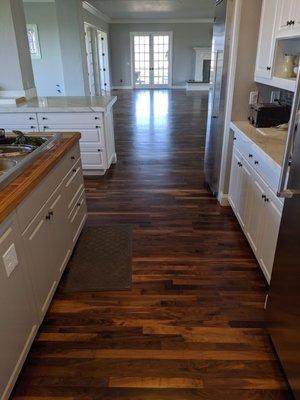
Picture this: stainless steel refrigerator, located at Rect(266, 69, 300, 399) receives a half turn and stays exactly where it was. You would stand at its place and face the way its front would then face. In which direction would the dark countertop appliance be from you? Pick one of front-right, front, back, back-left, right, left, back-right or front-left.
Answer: left

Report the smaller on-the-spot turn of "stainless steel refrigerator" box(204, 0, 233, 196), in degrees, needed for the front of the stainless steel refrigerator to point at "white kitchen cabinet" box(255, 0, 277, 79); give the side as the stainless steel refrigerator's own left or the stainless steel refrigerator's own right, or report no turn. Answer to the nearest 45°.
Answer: approximately 135° to the stainless steel refrigerator's own left

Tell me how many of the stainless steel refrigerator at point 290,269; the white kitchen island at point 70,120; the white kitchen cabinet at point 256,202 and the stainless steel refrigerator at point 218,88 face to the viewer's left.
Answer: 3

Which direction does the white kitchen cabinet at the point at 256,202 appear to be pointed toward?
to the viewer's left

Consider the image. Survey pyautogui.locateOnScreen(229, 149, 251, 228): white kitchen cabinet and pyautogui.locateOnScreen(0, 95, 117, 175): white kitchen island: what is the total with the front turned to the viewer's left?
1

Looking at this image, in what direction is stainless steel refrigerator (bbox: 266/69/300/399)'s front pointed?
to the viewer's left

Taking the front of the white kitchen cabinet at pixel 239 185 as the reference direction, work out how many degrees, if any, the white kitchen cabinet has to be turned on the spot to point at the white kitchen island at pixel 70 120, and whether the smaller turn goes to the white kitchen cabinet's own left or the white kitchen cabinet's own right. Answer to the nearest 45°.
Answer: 0° — it already faces it

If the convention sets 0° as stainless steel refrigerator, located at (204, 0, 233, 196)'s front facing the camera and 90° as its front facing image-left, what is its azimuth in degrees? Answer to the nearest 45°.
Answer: approximately 90°

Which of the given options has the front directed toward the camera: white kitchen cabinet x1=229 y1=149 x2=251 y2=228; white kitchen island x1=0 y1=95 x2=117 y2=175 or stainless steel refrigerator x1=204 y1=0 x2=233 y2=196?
the white kitchen island

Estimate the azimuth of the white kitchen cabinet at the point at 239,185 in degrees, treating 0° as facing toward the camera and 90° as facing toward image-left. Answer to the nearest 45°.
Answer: approximately 90°

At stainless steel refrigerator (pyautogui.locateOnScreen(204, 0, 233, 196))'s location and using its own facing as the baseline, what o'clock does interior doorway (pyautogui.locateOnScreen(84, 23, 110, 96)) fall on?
The interior doorway is roughly at 2 o'clock from the stainless steel refrigerator.
